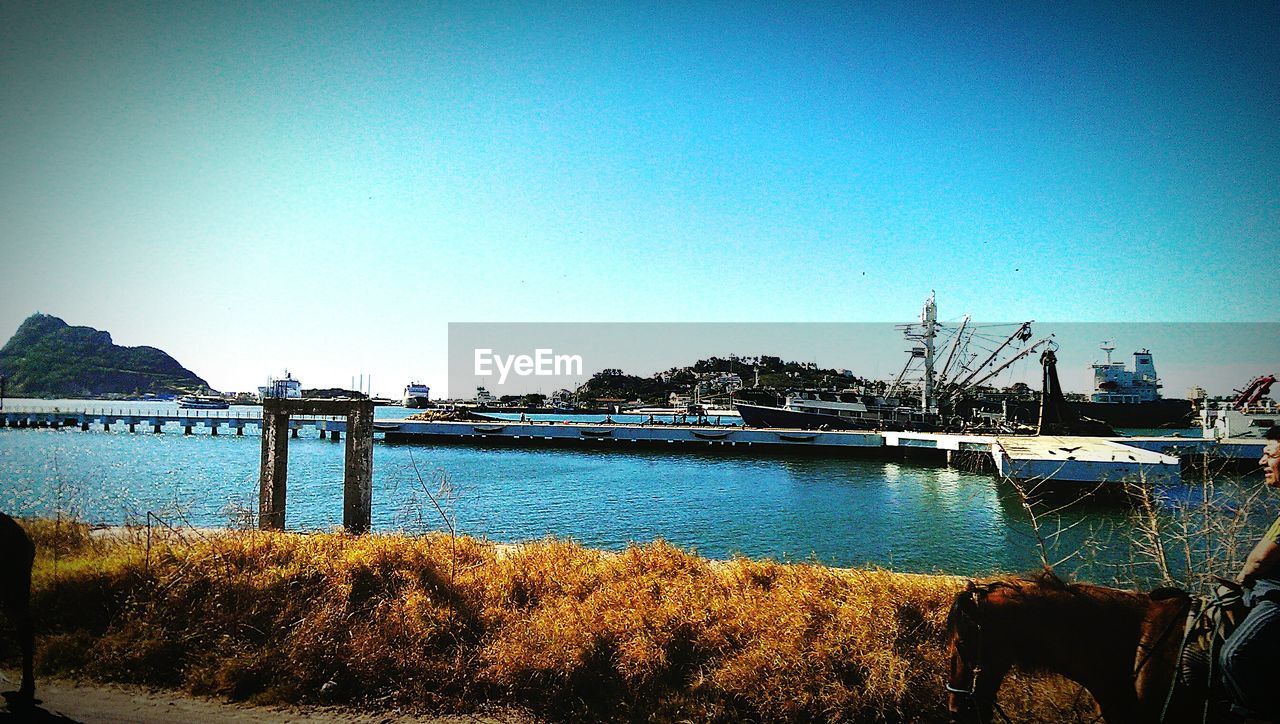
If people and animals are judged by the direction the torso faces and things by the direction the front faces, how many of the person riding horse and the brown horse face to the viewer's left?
2

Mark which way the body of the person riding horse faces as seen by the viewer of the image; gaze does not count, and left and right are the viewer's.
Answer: facing to the left of the viewer

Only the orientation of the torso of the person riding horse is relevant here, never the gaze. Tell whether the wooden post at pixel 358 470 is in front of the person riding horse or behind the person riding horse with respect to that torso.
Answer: in front

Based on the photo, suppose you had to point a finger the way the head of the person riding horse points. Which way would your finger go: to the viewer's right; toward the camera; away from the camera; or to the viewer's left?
to the viewer's left

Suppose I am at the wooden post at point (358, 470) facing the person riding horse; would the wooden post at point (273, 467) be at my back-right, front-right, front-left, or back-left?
back-right

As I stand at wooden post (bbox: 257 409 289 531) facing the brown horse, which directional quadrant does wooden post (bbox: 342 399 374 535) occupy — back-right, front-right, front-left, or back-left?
front-left

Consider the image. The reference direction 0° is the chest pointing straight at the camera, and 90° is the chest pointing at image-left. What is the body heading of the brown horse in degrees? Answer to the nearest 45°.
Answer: approximately 90°

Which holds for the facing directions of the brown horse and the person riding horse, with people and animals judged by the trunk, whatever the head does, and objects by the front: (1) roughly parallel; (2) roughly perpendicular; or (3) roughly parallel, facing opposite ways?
roughly parallel

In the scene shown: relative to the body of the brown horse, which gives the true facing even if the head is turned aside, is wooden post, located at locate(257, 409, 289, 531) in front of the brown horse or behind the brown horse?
in front

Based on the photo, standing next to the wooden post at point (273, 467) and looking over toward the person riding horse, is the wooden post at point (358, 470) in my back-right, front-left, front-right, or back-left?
front-left

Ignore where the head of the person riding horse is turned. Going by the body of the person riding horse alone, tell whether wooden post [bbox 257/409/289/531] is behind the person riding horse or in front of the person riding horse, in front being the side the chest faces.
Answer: in front
